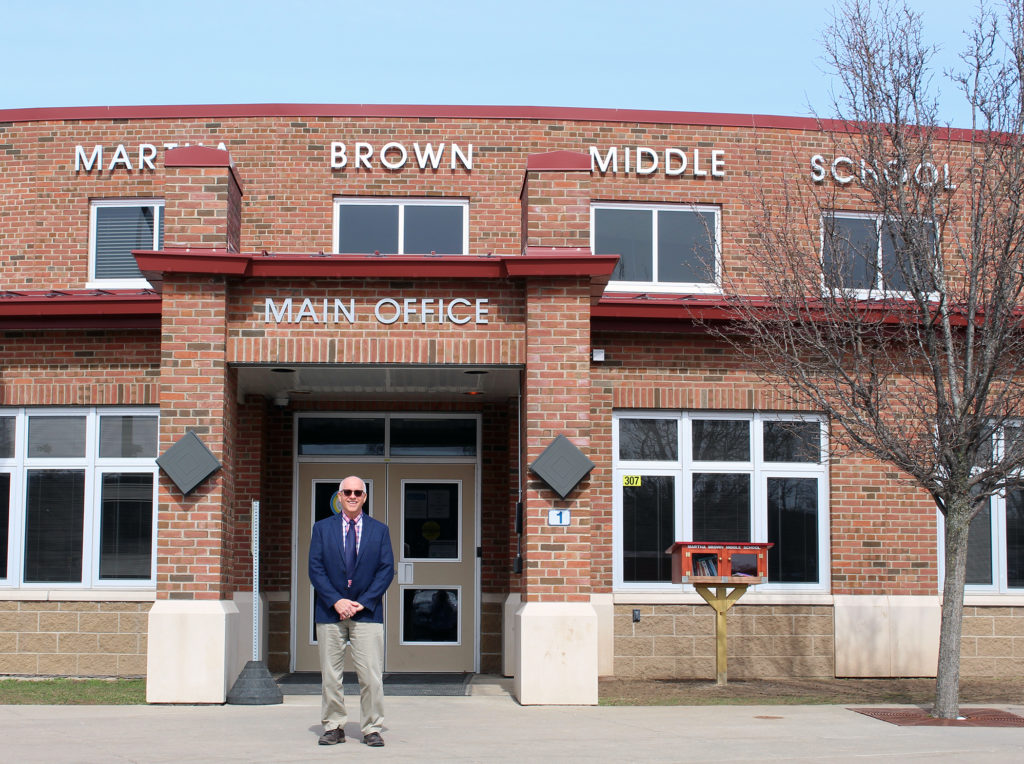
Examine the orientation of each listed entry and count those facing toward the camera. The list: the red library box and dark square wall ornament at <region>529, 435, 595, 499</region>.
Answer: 2

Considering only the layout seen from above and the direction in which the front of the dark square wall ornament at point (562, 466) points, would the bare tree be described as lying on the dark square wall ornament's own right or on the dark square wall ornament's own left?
on the dark square wall ornament's own left

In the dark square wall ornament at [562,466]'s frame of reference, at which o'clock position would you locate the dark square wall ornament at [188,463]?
the dark square wall ornament at [188,463] is roughly at 3 o'clock from the dark square wall ornament at [562,466].

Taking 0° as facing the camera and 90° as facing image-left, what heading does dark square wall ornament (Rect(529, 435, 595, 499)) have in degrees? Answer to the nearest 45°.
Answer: approximately 0°

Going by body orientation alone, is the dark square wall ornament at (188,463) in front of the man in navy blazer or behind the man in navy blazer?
behind

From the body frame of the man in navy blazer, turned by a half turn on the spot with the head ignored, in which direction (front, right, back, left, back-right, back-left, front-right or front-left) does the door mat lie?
front

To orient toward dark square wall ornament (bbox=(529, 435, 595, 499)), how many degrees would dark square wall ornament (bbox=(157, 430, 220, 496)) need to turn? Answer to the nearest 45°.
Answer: approximately 90° to its left

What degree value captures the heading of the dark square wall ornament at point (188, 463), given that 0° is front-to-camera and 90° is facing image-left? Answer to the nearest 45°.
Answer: approximately 0°

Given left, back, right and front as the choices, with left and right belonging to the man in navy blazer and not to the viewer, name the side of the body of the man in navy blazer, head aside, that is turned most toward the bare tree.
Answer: left

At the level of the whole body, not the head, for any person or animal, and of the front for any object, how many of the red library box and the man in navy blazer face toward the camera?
2

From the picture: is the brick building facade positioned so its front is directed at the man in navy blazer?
yes
